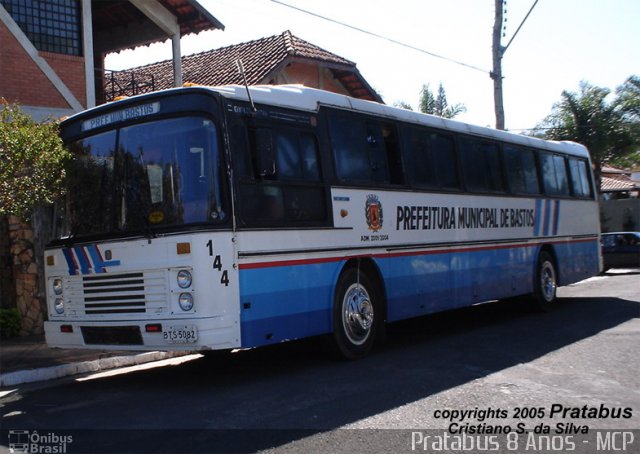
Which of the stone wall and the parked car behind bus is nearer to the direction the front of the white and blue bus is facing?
the stone wall

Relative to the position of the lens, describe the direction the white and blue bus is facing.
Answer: facing the viewer and to the left of the viewer

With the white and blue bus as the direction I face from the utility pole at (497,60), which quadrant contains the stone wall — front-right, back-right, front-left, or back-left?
front-right

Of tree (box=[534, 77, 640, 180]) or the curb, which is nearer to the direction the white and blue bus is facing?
the curb

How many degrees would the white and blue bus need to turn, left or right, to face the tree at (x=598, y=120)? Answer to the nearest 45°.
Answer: approximately 180°

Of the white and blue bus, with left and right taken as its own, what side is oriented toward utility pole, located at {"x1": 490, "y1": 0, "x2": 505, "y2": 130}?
back

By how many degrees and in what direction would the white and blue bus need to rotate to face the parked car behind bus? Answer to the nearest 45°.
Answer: approximately 180°

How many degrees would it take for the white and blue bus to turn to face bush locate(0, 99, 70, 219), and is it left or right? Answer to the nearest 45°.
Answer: approximately 45° to its right
